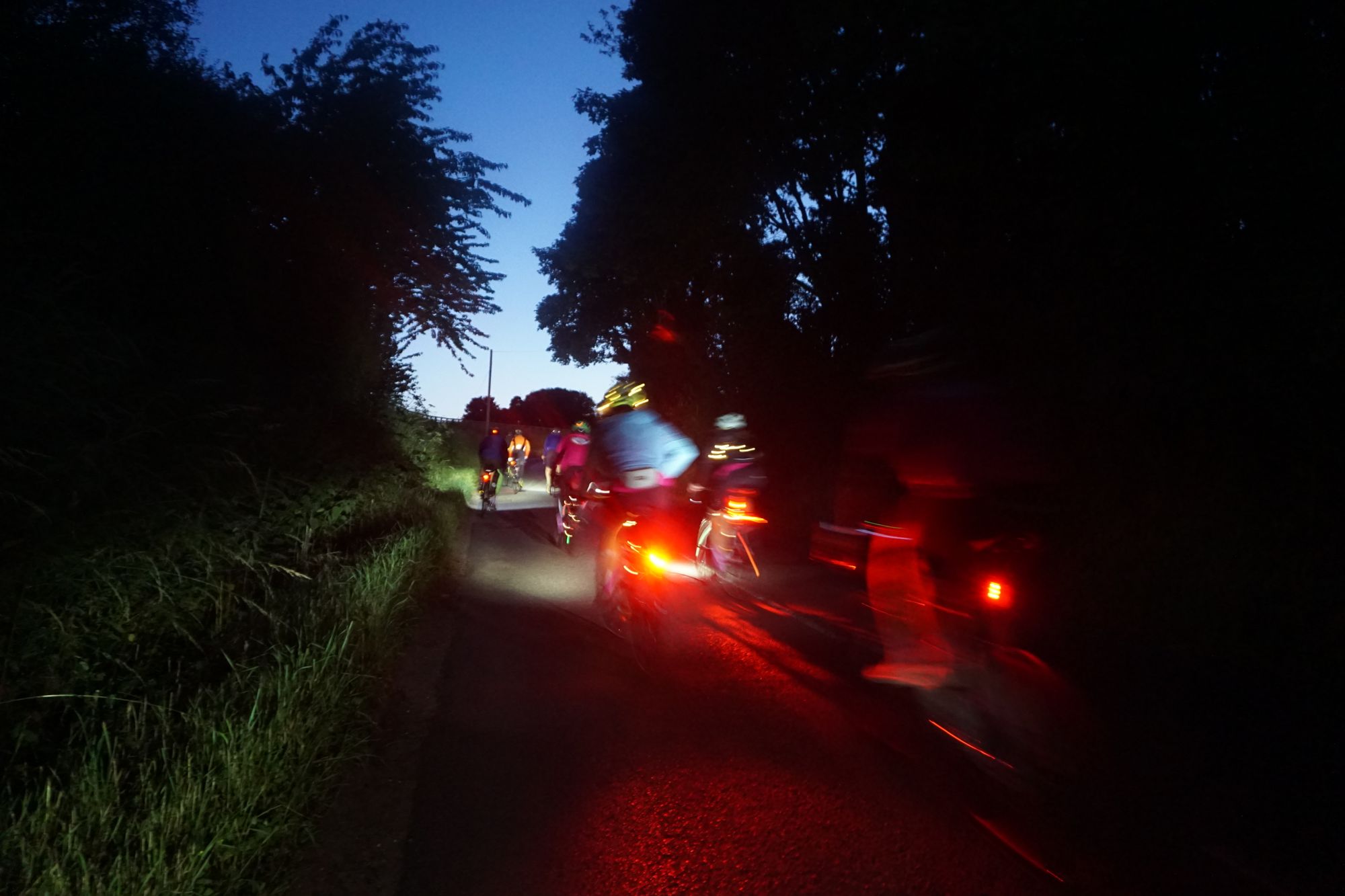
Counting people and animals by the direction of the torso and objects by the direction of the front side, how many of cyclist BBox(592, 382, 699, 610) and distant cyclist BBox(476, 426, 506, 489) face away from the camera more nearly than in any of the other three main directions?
2

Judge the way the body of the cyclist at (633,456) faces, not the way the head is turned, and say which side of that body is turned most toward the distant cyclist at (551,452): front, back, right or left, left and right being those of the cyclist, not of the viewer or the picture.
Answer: front

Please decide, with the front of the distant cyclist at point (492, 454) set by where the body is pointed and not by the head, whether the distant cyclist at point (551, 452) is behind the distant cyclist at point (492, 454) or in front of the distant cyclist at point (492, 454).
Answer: behind

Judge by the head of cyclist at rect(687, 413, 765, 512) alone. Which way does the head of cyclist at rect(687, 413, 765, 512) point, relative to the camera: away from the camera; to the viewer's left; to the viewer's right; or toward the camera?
away from the camera

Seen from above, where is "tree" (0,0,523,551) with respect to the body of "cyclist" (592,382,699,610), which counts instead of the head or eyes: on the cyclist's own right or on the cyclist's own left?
on the cyclist's own left

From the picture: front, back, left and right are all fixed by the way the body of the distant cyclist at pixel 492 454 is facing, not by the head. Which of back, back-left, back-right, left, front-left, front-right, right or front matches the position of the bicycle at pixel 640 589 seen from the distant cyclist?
back

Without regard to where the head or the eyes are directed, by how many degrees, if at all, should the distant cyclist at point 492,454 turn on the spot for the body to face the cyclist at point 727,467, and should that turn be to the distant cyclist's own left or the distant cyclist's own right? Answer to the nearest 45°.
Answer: approximately 180°

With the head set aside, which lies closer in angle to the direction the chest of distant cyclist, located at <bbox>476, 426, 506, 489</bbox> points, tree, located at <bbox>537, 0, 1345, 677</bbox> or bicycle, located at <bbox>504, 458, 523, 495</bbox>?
the bicycle

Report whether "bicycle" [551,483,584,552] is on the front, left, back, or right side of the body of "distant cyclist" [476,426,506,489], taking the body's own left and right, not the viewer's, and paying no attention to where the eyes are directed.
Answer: back

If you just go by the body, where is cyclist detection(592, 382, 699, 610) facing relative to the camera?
away from the camera

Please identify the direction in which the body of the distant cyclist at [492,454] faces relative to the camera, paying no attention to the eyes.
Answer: away from the camera
